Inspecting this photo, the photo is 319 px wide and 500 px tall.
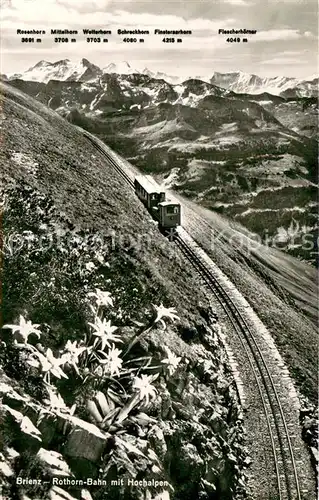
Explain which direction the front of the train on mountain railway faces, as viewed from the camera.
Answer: facing the viewer and to the right of the viewer

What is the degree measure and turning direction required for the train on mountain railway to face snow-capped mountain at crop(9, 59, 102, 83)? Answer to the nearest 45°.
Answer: approximately 180°

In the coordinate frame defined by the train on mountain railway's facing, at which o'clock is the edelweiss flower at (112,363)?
The edelweiss flower is roughly at 2 o'clock from the train on mountain railway.

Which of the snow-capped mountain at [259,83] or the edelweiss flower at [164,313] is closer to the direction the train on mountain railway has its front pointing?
the edelweiss flower

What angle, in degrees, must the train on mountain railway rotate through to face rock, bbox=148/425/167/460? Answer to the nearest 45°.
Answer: approximately 45° to its right

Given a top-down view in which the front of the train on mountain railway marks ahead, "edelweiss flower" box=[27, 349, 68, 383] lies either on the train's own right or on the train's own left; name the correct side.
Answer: on the train's own right

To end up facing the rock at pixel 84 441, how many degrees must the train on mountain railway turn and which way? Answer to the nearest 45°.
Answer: approximately 45° to its right

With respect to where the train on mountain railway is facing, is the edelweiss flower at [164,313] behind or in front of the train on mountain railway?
in front

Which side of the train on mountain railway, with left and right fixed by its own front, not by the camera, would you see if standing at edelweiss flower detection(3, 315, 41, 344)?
front
